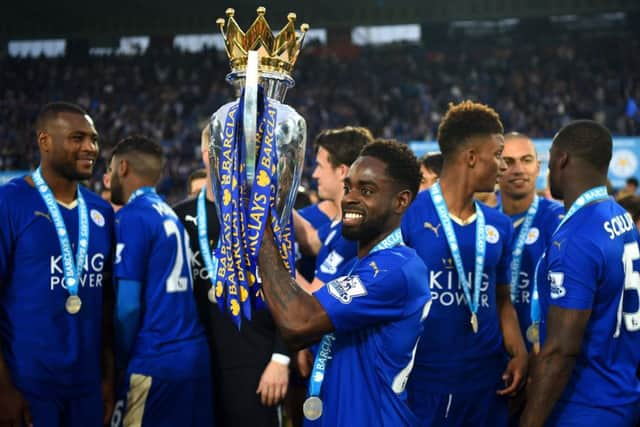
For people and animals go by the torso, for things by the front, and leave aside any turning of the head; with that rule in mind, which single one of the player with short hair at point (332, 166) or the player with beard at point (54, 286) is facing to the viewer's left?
the player with short hair

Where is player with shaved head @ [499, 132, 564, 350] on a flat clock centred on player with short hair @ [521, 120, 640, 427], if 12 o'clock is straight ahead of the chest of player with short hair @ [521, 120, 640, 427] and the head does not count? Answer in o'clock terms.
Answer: player with shaved head @ [499, 132, 564, 350] is roughly at 1 o'clock from player with short hair @ [521, 120, 640, 427].

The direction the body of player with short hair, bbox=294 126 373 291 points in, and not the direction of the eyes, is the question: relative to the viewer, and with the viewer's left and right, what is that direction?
facing to the left of the viewer

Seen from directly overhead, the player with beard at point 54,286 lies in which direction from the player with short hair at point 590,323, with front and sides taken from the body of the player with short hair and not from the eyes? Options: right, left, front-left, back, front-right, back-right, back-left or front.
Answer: front-left

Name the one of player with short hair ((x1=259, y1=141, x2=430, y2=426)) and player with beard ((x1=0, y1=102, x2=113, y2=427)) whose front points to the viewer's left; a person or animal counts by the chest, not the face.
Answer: the player with short hair

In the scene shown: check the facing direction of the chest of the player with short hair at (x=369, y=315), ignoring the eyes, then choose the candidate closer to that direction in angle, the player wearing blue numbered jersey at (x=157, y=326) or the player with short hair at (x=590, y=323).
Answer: the player wearing blue numbered jersey

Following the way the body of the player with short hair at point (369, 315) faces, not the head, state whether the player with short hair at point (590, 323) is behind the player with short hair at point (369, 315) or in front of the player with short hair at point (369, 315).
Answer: behind

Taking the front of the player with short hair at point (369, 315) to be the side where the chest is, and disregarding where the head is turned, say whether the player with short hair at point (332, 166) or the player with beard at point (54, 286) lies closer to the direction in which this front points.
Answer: the player with beard

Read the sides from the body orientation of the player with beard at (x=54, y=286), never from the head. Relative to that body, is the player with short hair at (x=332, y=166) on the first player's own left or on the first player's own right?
on the first player's own left

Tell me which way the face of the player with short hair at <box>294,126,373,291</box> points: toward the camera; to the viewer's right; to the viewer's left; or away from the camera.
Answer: to the viewer's left

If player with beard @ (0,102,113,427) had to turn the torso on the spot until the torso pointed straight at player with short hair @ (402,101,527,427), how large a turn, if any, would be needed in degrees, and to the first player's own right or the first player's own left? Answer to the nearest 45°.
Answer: approximately 45° to the first player's own left

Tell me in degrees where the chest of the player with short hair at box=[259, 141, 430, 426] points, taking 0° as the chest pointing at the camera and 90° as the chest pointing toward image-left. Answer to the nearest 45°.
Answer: approximately 90°

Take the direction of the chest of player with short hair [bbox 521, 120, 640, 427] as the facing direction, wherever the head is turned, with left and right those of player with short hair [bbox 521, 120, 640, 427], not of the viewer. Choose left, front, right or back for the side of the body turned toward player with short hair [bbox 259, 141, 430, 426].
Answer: left
